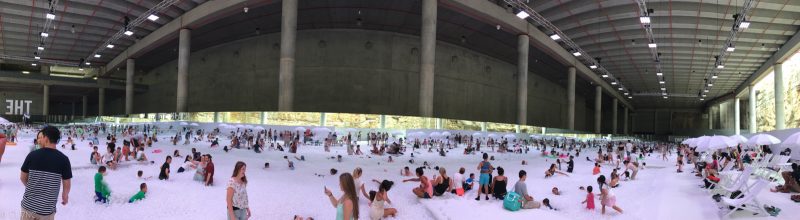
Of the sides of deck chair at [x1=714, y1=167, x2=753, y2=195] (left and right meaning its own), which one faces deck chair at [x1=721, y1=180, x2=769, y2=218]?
left

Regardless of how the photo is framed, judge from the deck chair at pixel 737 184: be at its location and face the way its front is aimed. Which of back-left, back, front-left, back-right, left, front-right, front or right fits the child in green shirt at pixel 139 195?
front-left

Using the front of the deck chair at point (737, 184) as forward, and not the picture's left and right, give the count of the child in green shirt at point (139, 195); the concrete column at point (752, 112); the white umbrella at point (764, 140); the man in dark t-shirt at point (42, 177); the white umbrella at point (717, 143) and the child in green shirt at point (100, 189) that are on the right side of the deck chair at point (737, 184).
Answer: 3

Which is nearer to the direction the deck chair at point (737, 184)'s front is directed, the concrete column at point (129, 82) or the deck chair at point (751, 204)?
the concrete column

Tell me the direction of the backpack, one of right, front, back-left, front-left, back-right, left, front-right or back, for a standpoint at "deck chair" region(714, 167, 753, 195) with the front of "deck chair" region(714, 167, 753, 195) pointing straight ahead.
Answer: front-left

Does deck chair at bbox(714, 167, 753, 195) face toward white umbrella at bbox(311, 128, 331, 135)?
yes

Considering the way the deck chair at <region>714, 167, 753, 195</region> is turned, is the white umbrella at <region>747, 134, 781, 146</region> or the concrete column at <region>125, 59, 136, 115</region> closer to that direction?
the concrete column

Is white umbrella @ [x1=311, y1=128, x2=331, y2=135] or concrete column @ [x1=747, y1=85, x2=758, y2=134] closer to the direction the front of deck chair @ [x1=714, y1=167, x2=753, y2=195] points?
the white umbrella

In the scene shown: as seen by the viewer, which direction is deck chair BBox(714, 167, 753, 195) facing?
to the viewer's left
